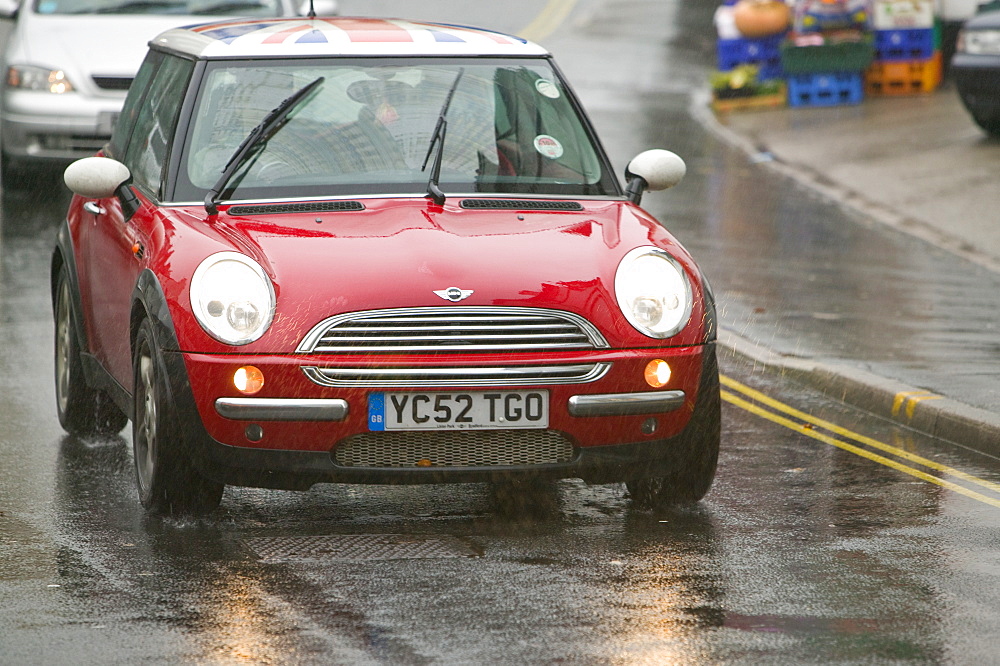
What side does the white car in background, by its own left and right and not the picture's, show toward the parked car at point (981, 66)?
left

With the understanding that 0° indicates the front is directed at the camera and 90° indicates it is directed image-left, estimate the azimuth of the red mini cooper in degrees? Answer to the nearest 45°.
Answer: approximately 0°

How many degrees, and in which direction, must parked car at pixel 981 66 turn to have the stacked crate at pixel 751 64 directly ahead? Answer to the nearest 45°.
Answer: approximately 135° to its right

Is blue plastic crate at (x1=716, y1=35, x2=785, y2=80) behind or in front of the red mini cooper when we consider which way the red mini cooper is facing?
behind

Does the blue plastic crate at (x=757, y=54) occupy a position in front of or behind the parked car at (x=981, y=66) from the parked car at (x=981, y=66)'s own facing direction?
behind

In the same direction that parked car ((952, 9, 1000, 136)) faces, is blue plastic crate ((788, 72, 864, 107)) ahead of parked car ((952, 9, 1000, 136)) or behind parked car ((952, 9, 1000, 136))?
behind

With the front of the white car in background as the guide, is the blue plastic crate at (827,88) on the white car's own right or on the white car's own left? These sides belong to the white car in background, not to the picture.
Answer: on the white car's own left

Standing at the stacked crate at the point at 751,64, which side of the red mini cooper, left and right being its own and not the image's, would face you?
back

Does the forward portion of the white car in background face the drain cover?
yes

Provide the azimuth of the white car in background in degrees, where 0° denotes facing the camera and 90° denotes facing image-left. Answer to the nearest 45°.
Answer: approximately 0°
